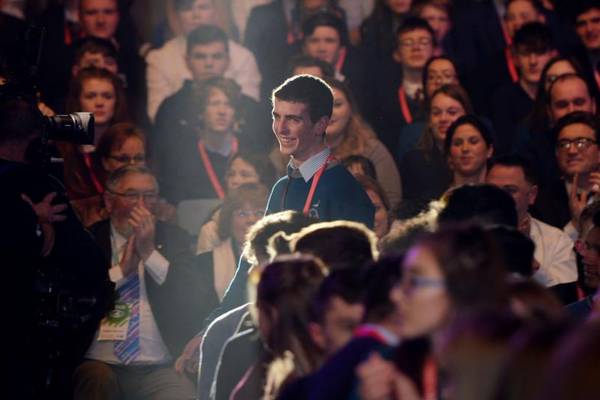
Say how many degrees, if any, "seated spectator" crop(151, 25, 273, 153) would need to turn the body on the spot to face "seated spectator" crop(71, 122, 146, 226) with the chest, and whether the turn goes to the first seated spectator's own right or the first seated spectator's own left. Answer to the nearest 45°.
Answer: approximately 45° to the first seated spectator's own right

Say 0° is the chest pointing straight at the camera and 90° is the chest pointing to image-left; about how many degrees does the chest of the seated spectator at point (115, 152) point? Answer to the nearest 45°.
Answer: approximately 315°

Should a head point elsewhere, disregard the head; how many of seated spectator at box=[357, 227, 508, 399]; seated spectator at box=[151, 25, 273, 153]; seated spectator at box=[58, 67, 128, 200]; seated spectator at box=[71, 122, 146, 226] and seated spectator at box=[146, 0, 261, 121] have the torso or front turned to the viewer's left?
1

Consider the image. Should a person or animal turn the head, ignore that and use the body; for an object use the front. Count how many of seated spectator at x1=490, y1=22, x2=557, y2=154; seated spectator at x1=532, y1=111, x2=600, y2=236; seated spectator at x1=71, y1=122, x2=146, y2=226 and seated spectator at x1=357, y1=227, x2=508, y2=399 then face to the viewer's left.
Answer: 1

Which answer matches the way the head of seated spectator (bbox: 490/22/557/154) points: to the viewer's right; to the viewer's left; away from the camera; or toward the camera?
toward the camera

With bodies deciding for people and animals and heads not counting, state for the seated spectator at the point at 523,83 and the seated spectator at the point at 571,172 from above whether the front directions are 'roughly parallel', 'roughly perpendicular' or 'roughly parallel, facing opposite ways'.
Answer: roughly parallel

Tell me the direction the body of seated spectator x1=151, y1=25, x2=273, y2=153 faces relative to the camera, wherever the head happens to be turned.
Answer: toward the camera

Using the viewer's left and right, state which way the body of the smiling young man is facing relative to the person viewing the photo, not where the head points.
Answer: facing the viewer and to the left of the viewer

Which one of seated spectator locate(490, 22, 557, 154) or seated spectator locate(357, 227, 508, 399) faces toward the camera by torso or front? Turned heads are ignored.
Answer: seated spectator locate(490, 22, 557, 154)

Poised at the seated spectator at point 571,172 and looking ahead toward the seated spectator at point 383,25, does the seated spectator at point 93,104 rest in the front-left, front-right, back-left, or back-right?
front-left

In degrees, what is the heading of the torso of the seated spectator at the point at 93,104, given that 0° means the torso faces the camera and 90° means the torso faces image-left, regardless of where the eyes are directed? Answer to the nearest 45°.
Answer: approximately 0°

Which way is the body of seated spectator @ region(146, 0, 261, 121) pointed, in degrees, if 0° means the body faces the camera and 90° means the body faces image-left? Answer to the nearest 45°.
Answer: approximately 0°

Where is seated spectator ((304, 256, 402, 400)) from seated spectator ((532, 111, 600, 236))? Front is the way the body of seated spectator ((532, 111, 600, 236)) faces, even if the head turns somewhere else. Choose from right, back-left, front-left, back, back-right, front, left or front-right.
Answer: front

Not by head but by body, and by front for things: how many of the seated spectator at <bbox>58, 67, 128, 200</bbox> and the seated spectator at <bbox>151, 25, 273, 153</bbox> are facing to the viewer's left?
0

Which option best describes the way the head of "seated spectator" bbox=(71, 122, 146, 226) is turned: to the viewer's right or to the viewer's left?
to the viewer's right
